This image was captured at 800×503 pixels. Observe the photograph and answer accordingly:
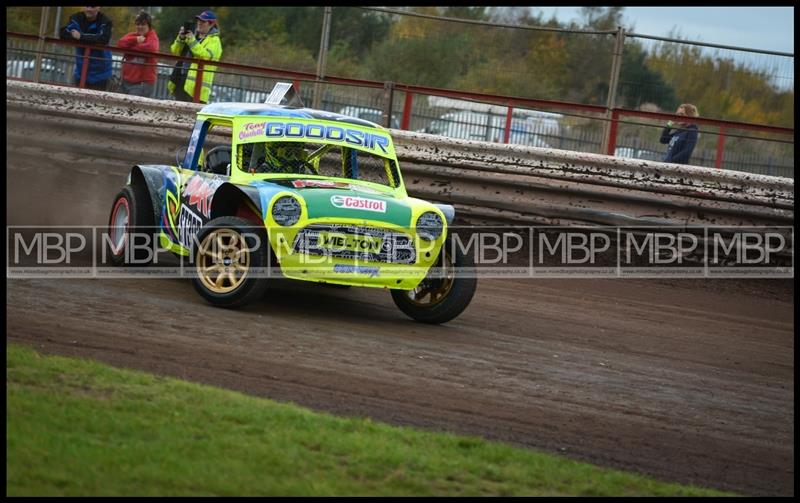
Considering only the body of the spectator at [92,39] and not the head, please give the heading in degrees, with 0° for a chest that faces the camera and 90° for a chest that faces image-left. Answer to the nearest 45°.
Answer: approximately 0°

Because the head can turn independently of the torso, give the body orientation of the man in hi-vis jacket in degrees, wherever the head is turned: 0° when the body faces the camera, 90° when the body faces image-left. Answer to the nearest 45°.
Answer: approximately 45°

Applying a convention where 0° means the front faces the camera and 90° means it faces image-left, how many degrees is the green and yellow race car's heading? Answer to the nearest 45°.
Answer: approximately 315°

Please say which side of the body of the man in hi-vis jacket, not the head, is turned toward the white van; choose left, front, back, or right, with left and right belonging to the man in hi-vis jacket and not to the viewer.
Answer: left

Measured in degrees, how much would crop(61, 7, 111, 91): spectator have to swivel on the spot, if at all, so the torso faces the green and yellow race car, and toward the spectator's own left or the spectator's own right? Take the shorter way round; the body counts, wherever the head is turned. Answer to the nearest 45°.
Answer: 0° — they already face it

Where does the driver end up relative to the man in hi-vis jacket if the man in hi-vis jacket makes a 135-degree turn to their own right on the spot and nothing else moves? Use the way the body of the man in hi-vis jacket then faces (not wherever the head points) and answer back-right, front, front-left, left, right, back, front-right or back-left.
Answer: back
